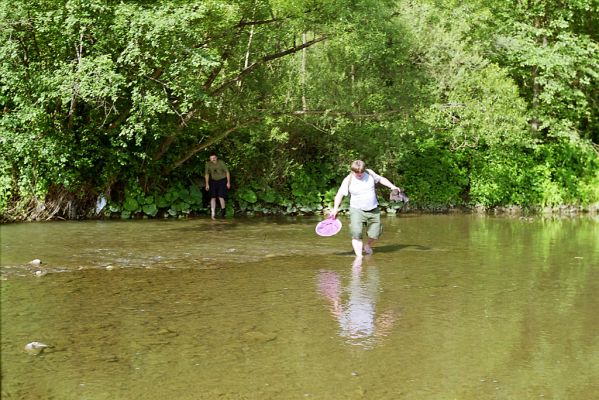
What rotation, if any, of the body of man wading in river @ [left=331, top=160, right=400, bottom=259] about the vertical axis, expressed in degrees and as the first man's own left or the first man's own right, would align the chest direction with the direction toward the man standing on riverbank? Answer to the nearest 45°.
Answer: approximately 135° to the first man's own right

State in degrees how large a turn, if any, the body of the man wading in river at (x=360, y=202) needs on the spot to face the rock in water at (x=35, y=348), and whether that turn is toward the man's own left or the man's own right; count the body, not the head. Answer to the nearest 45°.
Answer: approximately 45° to the man's own right

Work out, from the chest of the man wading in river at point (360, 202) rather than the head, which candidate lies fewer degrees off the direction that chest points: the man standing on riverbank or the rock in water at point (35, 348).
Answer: the rock in water

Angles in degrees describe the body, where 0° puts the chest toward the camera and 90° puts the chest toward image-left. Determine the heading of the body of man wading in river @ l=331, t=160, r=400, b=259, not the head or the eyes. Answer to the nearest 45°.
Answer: approximately 0°

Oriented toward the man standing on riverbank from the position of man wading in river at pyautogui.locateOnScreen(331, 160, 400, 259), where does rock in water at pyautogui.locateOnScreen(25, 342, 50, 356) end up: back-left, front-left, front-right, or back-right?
back-left
